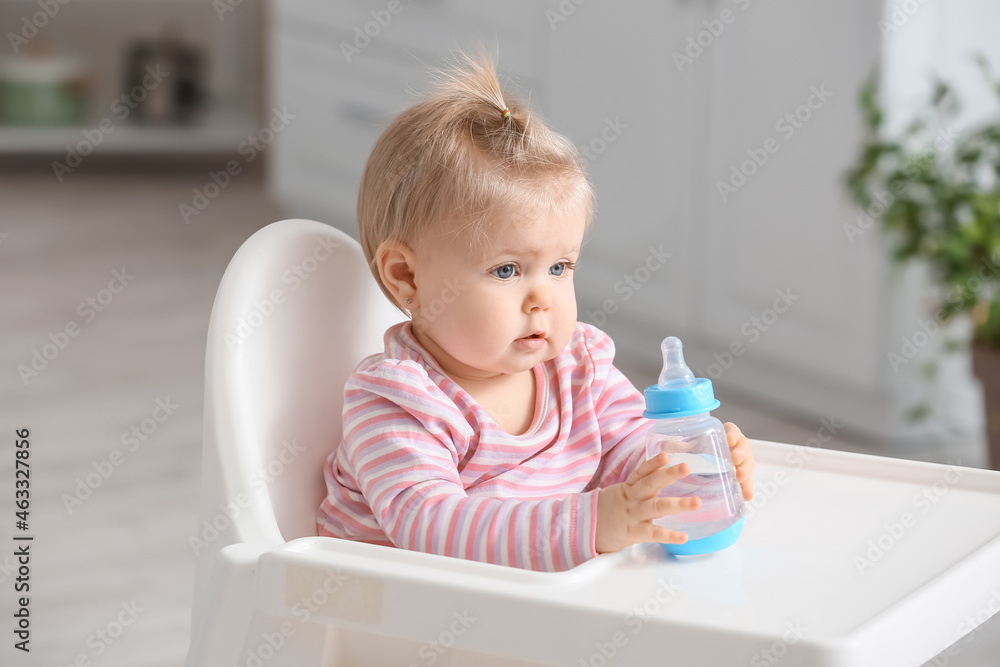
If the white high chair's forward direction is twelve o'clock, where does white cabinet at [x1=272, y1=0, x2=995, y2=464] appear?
The white cabinet is roughly at 8 o'clock from the white high chair.

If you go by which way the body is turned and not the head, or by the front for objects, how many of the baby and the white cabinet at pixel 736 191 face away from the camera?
0

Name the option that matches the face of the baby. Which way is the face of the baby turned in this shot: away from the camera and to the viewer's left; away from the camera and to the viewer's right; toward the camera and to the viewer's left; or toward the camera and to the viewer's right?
toward the camera and to the viewer's right

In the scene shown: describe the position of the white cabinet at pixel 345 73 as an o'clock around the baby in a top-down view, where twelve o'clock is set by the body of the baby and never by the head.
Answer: The white cabinet is roughly at 7 o'clock from the baby.

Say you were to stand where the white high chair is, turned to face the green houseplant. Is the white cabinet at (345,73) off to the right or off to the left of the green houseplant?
left

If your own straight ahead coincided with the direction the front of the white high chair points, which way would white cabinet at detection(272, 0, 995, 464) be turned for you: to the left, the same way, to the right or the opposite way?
to the right

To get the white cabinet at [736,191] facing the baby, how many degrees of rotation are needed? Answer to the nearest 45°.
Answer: approximately 45° to its left

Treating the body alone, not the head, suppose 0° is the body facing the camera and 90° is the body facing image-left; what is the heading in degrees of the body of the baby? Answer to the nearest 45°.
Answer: approximately 315°

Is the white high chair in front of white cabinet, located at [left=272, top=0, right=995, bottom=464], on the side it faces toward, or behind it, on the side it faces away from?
in front

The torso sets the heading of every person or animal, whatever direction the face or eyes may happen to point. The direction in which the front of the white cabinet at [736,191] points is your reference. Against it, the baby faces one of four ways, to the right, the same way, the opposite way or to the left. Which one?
to the left

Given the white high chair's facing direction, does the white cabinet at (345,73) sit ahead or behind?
behind

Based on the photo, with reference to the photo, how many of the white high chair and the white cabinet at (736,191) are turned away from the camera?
0

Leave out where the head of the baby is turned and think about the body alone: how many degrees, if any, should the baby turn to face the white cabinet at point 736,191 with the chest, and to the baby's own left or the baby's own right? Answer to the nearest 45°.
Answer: approximately 135° to the baby's own left

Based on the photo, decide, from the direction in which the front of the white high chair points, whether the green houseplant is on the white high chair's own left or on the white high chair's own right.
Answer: on the white high chair's own left
